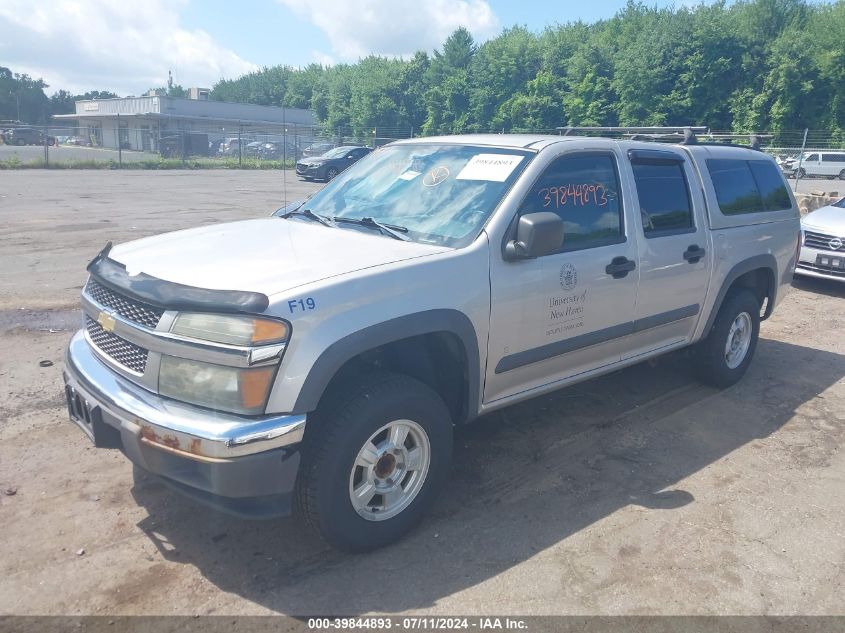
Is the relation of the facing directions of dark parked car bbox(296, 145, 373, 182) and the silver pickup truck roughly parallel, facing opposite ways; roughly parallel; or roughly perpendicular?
roughly parallel

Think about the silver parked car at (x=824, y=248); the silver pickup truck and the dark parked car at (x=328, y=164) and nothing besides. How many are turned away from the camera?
0

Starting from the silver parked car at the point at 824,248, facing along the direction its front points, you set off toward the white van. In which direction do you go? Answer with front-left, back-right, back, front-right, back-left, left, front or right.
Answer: back-right

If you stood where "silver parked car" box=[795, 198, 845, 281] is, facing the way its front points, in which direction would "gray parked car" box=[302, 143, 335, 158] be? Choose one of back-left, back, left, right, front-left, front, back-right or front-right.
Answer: right

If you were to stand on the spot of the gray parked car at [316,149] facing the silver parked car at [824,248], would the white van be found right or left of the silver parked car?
left

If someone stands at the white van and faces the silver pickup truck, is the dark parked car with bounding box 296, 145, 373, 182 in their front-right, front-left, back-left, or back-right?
front-right

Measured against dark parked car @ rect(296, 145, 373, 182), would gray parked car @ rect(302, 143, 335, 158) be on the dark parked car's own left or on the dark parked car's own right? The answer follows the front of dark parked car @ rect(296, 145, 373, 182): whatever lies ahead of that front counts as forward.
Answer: on the dark parked car's own right

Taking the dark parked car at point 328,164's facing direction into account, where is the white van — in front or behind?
behind

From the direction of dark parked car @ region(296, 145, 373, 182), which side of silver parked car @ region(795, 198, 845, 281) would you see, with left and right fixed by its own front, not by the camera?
right

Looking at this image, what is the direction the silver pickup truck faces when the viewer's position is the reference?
facing the viewer and to the left of the viewer

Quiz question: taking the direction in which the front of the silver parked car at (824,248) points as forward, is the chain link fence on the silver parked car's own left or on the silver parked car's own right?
on the silver parked car's own right

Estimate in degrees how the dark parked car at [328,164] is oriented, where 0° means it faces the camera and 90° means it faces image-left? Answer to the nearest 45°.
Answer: approximately 45°
